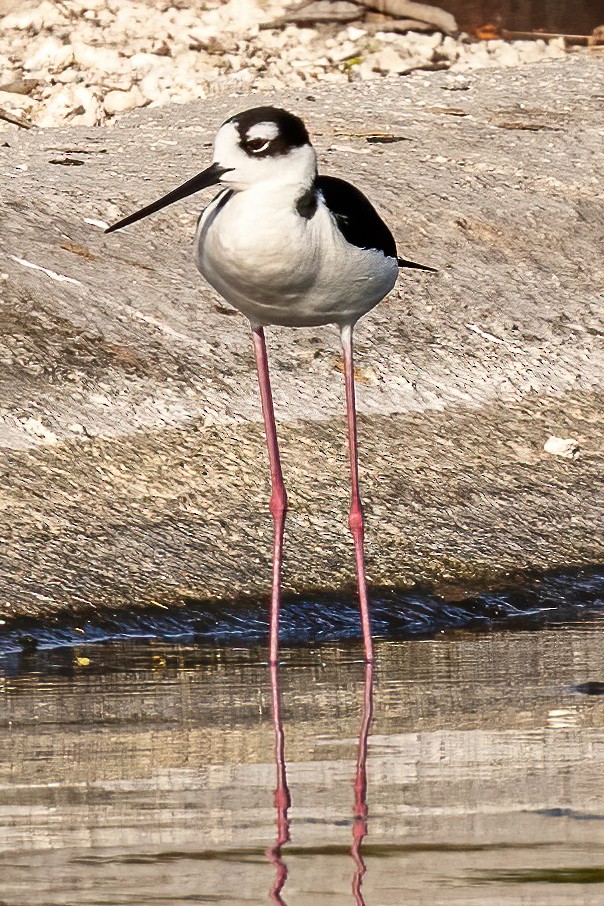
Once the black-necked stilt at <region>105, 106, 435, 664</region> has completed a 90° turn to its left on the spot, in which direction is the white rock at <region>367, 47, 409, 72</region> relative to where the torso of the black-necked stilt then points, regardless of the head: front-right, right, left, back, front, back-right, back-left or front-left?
back-left

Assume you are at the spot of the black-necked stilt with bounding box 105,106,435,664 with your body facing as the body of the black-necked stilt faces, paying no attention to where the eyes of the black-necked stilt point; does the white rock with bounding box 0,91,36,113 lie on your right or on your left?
on your right

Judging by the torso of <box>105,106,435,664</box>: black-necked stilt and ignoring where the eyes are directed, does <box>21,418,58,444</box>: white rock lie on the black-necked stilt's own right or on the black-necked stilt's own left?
on the black-necked stilt's own right

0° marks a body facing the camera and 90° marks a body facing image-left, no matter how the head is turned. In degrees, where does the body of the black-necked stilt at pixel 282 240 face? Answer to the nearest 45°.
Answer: approximately 45°

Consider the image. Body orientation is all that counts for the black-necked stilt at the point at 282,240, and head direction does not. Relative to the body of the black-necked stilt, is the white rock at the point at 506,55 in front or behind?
behind

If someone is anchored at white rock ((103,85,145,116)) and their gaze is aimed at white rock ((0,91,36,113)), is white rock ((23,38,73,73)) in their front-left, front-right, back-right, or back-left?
front-right

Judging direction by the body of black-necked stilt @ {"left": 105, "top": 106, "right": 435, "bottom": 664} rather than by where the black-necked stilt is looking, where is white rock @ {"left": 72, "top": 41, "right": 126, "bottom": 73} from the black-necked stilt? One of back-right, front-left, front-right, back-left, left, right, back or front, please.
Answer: back-right

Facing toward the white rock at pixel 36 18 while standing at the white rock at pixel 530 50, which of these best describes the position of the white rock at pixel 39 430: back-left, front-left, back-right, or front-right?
front-left

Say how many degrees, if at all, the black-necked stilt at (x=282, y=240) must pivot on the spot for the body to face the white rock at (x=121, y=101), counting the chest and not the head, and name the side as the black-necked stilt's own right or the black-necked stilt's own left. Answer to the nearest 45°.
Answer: approximately 135° to the black-necked stilt's own right

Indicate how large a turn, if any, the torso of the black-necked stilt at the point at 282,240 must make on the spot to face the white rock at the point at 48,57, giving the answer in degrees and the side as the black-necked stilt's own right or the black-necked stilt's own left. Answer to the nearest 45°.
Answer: approximately 135° to the black-necked stilt's own right

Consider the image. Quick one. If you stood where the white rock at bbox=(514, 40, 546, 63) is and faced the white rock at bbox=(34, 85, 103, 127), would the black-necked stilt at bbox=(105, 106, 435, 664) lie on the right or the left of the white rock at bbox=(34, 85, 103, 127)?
left
